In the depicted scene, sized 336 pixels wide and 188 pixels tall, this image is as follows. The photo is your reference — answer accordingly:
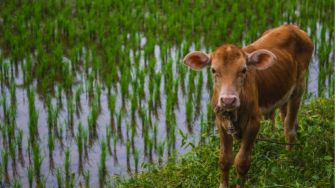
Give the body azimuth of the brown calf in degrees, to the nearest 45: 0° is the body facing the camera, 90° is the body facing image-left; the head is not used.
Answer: approximately 45°

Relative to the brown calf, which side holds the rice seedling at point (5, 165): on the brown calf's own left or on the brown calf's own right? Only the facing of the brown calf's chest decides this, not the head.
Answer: on the brown calf's own right

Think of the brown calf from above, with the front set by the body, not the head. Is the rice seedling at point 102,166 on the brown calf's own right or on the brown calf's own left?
on the brown calf's own right

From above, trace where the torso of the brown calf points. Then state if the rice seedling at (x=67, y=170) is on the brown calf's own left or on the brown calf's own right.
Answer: on the brown calf's own right
